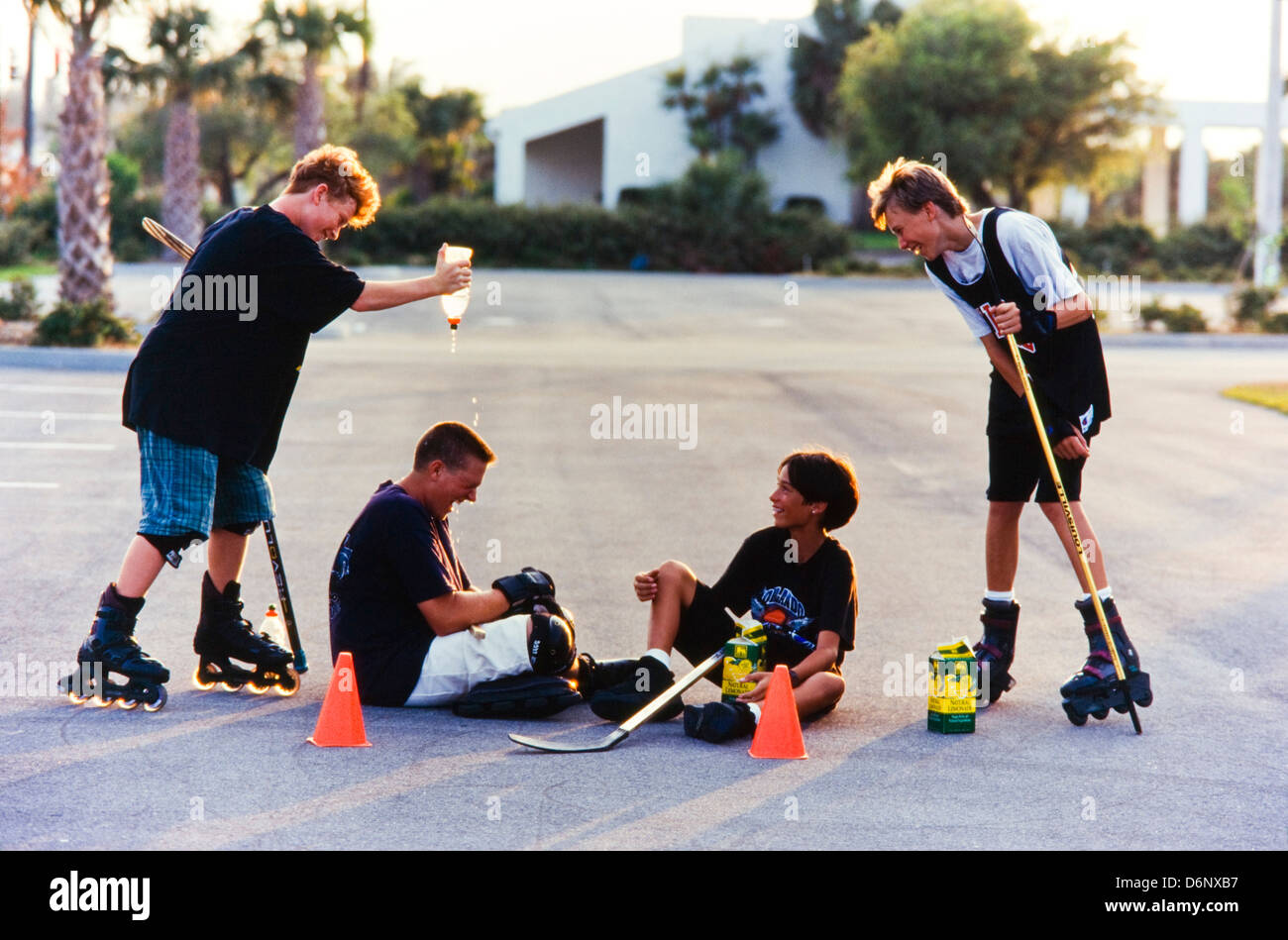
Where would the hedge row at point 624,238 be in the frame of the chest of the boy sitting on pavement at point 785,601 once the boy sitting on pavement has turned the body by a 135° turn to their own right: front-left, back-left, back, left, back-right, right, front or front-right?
front

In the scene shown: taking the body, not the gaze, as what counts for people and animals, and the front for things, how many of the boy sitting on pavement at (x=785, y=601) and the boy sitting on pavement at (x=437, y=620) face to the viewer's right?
1

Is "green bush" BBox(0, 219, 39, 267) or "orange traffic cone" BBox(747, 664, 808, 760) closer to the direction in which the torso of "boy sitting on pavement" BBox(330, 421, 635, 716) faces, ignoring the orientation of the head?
the orange traffic cone

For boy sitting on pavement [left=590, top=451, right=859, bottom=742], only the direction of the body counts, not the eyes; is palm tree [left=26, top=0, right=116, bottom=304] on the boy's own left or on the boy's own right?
on the boy's own right

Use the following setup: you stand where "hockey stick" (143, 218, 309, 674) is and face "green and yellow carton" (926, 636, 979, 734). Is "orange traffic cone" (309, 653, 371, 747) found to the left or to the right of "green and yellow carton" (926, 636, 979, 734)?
right

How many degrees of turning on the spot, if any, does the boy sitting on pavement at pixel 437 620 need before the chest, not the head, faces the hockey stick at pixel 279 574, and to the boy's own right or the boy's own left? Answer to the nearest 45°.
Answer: approximately 135° to the boy's own left

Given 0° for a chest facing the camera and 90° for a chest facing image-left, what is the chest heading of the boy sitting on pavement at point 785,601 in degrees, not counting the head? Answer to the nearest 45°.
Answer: approximately 45°

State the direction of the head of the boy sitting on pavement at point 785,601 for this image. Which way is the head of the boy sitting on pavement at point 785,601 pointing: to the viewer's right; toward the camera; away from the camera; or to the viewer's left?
to the viewer's left

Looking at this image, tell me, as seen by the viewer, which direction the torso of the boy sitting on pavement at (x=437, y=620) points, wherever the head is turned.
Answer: to the viewer's right

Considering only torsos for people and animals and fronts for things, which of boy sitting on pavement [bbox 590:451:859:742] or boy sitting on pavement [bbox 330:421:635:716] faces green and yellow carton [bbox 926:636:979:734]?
boy sitting on pavement [bbox 330:421:635:716]

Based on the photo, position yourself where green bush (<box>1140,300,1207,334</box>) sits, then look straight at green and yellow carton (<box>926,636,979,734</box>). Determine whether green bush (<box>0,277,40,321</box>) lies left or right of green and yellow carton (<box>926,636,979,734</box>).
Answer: right

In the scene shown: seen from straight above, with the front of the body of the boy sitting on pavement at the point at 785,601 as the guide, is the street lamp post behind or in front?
behind

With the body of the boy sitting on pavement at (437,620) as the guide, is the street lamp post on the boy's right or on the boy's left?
on the boy's left

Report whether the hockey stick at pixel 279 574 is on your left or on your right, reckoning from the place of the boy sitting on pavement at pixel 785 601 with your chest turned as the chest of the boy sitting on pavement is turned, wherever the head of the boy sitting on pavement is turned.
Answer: on your right

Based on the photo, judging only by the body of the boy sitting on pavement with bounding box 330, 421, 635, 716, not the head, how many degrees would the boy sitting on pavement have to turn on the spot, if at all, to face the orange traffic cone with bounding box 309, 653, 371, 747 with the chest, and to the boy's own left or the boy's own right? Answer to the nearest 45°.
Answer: approximately 135° to the boy's own right
